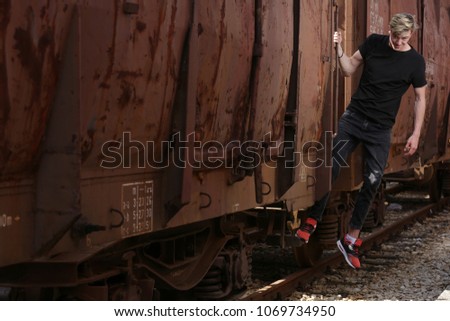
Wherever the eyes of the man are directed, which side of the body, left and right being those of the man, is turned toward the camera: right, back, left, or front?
front
